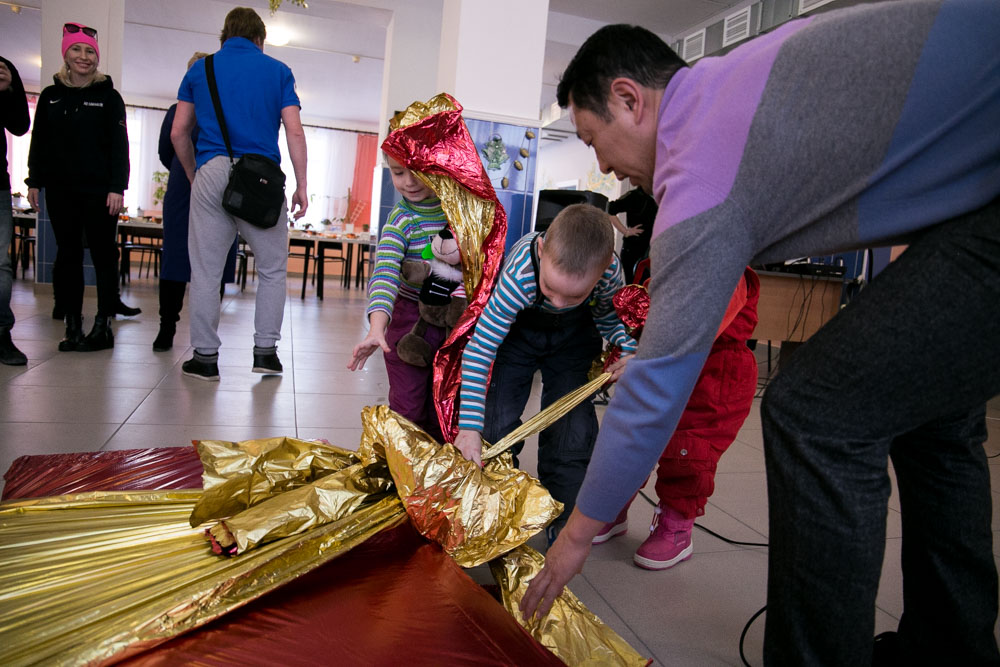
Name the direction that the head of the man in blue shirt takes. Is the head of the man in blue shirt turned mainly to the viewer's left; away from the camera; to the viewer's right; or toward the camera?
away from the camera

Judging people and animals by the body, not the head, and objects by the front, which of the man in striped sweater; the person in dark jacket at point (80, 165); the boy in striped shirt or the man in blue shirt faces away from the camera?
the man in blue shirt

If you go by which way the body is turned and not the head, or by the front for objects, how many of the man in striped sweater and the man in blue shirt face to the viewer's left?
1

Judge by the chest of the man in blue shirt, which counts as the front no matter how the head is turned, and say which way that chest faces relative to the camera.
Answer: away from the camera

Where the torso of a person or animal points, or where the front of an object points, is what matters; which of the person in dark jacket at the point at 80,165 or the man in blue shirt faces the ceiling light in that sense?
the man in blue shirt

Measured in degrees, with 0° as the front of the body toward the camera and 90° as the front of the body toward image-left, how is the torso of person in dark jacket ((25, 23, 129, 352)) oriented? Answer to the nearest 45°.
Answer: approximately 0°

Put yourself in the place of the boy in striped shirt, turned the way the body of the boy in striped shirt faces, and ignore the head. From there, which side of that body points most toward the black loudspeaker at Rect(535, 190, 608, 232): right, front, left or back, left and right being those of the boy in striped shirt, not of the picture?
back

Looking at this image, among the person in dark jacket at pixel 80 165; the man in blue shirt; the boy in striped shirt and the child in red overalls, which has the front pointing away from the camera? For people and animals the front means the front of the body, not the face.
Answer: the man in blue shirt

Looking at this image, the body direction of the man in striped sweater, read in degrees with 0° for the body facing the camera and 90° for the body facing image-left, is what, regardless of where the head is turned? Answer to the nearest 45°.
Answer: approximately 90°

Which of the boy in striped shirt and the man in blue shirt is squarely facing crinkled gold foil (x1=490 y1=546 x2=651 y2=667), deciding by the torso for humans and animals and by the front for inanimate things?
the boy in striped shirt

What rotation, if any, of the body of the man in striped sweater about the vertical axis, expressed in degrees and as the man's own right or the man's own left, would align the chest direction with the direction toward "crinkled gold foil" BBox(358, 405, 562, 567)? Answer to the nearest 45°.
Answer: approximately 45° to the man's own right

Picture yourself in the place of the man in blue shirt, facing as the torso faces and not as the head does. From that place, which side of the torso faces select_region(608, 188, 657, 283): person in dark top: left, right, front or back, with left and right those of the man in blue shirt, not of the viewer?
right

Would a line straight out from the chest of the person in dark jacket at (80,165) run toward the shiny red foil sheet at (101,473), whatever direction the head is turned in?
yes

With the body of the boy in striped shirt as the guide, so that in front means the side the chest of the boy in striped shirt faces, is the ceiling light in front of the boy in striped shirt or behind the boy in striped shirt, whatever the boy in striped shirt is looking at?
behind

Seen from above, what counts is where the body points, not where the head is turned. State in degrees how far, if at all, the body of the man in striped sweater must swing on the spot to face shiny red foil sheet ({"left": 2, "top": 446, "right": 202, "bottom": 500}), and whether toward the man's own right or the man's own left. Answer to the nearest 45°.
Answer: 0° — they already face it
